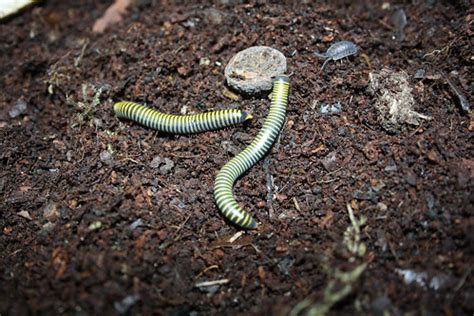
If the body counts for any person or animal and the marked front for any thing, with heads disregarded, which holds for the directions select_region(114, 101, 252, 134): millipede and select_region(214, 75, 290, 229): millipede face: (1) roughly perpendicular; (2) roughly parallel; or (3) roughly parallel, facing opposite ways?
roughly perpendicular

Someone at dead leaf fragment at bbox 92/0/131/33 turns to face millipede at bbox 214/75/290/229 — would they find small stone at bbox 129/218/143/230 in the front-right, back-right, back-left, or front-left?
front-right

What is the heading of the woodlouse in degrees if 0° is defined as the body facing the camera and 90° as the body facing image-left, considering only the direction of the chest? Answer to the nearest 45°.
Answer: approximately 45°

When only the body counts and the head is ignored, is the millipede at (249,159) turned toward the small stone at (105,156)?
no

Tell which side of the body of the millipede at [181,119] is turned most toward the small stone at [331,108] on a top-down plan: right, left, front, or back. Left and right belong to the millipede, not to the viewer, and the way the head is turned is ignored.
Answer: back

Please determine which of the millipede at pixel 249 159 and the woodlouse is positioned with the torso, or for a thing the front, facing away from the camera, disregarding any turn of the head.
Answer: the millipede

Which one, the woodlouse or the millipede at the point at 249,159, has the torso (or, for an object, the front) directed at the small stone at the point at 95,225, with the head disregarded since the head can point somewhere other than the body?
the woodlouse

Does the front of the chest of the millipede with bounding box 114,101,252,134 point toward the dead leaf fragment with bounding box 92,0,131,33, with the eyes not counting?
no

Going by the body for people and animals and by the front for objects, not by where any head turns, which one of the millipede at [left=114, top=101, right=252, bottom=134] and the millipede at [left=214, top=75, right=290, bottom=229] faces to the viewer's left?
the millipede at [left=114, top=101, right=252, bottom=134]

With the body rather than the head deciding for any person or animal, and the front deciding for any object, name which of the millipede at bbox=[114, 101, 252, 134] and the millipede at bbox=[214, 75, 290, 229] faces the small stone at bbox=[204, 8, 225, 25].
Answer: the millipede at bbox=[214, 75, 290, 229]

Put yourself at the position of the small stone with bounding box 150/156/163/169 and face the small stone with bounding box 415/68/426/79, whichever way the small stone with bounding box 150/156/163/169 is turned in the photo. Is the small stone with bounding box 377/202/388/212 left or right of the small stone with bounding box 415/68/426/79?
right

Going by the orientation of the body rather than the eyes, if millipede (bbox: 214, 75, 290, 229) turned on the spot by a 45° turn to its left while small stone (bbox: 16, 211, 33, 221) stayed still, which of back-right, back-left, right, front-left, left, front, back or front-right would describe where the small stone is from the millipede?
front-left

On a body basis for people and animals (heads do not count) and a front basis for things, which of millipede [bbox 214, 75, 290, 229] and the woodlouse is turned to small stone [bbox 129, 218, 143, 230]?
the woodlouse

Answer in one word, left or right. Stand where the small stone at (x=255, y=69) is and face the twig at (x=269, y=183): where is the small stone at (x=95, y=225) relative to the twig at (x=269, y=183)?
right

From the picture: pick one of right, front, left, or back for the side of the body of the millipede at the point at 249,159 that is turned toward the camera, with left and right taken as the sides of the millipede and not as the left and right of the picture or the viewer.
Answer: back

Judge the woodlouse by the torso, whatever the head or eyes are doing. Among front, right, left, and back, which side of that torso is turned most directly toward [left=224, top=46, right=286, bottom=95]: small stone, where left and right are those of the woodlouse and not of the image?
front

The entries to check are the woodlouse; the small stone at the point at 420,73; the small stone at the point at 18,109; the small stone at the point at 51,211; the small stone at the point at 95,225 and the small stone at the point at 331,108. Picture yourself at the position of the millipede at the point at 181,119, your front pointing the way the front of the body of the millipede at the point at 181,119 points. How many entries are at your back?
3

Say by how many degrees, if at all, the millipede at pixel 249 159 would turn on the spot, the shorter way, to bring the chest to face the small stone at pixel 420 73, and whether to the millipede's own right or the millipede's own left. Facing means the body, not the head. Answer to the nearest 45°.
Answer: approximately 90° to the millipede's own right
